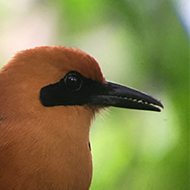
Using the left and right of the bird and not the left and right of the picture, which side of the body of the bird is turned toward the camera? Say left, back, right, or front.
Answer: right
